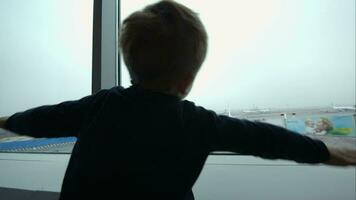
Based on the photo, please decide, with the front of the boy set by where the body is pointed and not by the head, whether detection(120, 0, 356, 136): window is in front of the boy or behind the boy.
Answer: in front

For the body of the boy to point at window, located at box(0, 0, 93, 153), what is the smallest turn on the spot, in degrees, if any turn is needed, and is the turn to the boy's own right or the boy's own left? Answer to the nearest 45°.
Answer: approximately 45° to the boy's own left

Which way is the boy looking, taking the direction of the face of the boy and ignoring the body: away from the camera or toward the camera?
away from the camera

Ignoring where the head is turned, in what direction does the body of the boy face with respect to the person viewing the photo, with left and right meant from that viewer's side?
facing away from the viewer

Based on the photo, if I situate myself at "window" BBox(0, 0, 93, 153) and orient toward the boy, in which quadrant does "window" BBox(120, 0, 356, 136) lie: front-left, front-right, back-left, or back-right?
front-left
